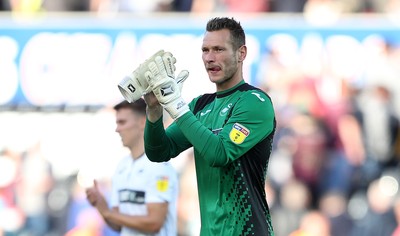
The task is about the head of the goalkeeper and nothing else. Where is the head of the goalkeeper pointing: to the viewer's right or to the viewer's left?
to the viewer's left

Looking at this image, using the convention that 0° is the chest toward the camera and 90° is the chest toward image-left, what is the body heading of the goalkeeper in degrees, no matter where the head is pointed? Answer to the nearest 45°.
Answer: approximately 45°
